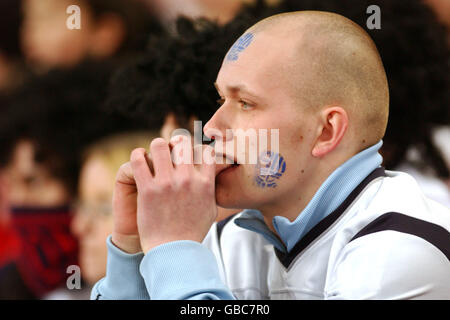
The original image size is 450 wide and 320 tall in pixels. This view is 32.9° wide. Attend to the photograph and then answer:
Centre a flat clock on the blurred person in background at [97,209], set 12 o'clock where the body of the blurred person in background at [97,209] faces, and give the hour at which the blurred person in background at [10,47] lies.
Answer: the blurred person in background at [10,47] is roughly at 4 o'clock from the blurred person in background at [97,209].

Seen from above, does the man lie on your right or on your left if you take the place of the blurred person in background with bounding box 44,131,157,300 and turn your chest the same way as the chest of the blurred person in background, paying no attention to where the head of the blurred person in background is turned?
on your left

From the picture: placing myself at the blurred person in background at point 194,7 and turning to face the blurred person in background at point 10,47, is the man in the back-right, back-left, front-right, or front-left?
back-left

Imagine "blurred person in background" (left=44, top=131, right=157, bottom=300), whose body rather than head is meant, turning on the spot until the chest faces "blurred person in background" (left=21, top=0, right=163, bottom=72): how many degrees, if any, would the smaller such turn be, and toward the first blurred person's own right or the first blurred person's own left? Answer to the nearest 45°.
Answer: approximately 135° to the first blurred person's own right

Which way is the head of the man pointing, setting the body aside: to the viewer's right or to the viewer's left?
to the viewer's left

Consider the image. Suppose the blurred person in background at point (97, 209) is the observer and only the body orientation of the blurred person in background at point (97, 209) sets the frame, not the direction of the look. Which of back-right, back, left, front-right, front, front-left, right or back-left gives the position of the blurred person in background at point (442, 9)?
back-left

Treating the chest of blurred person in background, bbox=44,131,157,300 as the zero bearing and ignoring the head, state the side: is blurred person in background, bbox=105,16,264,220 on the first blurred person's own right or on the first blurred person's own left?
on the first blurred person's own left

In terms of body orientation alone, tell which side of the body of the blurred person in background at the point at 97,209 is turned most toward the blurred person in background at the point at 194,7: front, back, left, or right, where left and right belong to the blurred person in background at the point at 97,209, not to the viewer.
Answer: back

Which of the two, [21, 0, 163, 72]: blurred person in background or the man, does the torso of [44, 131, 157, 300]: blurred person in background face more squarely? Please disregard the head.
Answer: the man

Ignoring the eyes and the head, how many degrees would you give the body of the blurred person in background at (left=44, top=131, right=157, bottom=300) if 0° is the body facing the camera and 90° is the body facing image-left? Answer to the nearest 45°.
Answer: approximately 45°
